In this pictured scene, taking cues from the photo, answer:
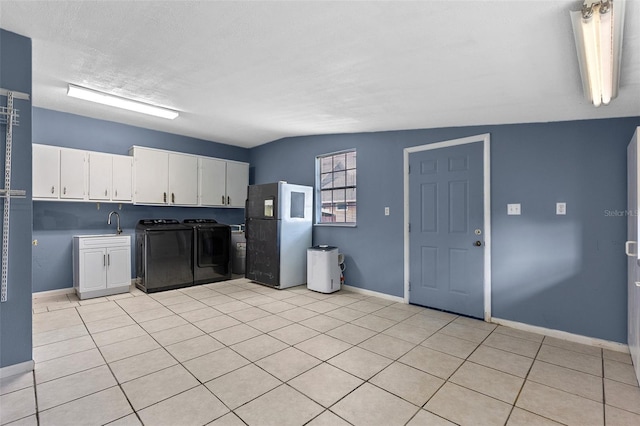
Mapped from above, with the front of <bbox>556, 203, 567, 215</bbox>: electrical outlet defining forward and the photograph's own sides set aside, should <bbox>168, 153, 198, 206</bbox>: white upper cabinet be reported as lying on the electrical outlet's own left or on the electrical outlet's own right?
on the electrical outlet's own right

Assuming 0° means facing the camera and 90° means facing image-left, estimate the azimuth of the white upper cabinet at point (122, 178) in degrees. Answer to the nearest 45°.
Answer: approximately 0°

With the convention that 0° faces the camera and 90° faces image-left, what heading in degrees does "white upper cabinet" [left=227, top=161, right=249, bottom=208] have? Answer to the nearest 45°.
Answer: approximately 315°

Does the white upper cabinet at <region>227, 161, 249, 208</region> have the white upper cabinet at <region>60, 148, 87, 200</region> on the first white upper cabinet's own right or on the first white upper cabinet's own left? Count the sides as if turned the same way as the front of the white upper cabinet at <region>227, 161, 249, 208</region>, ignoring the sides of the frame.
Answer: on the first white upper cabinet's own right

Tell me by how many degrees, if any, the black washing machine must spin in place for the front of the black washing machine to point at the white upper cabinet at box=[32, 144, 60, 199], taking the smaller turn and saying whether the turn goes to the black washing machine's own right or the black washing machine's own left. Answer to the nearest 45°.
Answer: approximately 135° to the black washing machine's own right

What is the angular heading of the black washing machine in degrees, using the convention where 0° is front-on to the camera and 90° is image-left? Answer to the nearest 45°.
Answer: approximately 315°

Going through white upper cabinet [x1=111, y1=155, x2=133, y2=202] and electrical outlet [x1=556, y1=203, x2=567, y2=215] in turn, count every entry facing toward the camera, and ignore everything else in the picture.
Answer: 2

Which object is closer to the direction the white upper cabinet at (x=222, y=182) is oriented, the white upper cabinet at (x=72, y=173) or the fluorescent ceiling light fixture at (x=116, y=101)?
the fluorescent ceiling light fixture
